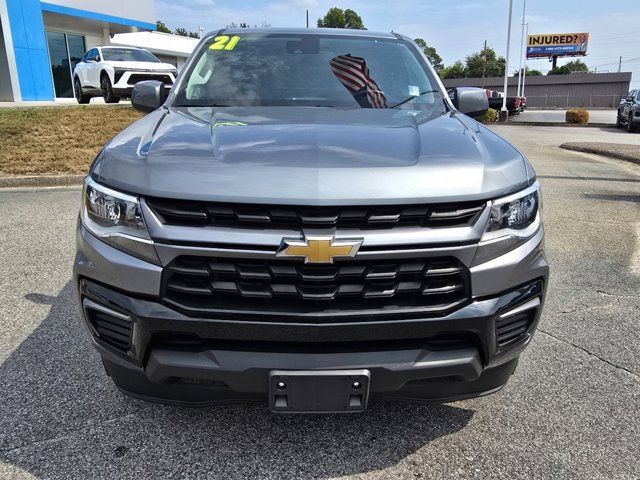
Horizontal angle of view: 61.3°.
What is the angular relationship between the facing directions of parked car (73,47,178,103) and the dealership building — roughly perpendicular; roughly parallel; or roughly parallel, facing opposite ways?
roughly parallel

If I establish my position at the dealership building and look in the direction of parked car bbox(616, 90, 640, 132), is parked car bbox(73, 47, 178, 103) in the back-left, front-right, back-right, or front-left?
front-right

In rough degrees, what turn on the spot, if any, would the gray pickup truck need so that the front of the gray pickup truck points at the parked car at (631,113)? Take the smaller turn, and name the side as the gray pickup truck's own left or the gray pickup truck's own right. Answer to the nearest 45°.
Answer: approximately 135° to the gray pickup truck's own left

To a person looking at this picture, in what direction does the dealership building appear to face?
facing the viewer and to the right of the viewer

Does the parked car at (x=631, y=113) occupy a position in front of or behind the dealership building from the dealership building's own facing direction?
in front

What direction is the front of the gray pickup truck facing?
toward the camera

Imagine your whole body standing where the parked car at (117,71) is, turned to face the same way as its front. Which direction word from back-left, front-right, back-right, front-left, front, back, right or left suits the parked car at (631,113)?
front-left

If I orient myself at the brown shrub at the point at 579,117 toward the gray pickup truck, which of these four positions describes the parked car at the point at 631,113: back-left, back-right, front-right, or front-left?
front-left

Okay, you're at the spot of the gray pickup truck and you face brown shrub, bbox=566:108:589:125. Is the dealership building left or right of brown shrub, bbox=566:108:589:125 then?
left

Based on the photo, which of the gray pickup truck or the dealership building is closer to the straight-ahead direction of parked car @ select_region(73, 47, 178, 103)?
the gray pickup truck

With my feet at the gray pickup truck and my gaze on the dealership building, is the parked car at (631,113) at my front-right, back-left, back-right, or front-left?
front-right

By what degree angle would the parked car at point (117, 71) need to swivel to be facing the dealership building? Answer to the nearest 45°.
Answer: approximately 135° to its left

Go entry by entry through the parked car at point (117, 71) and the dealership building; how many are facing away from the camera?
0

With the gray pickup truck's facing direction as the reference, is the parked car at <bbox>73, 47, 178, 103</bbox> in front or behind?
behind

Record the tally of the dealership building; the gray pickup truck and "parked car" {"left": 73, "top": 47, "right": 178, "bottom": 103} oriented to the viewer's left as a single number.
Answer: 0
